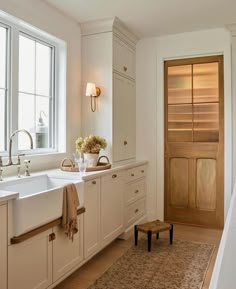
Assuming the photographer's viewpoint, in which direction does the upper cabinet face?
facing the viewer and to the right of the viewer

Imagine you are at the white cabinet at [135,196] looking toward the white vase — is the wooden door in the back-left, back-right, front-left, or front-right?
back-left

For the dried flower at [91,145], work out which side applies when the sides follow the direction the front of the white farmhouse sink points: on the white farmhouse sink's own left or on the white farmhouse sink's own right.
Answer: on the white farmhouse sink's own left

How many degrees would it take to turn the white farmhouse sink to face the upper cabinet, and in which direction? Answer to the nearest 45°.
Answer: approximately 90° to its left

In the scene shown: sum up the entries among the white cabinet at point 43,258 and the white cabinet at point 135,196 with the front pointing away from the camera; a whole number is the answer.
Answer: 0

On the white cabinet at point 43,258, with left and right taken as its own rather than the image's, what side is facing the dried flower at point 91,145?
left

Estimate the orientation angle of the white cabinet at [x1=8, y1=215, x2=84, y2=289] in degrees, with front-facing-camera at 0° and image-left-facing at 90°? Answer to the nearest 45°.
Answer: approximately 315°

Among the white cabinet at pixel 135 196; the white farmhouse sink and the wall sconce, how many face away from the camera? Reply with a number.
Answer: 0

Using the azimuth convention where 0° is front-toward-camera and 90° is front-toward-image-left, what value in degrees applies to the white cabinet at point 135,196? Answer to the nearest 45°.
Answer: approximately 315°
